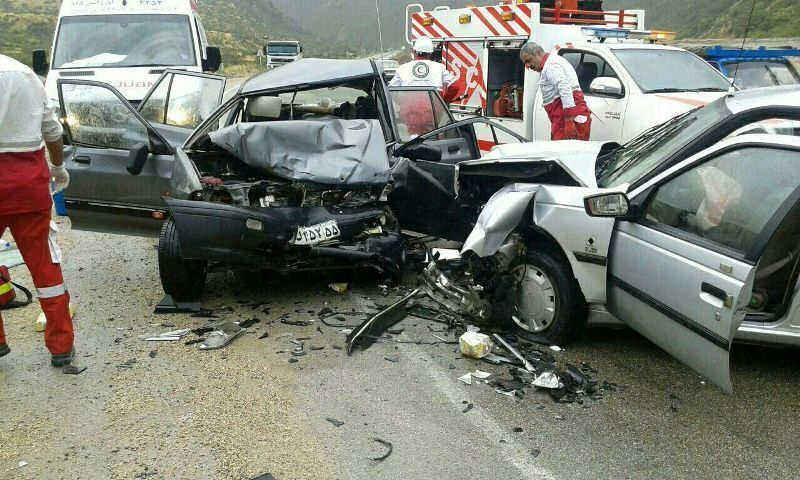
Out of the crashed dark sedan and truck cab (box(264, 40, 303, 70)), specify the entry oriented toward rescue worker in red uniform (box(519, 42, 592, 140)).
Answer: the truck cab

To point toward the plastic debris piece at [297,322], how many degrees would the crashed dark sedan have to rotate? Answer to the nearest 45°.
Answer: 0° — it already faces it

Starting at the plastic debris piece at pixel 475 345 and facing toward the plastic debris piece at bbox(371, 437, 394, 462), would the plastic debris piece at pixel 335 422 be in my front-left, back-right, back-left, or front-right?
front-right

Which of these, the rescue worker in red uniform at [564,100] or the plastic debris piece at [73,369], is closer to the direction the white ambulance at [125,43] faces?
the plastic debris piece

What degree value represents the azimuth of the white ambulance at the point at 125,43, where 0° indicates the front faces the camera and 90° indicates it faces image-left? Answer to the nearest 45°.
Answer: approximately 0°

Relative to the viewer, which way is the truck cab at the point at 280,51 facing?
toward the camera

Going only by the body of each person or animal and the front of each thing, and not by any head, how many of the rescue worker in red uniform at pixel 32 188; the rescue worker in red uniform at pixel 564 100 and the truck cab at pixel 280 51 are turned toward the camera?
1

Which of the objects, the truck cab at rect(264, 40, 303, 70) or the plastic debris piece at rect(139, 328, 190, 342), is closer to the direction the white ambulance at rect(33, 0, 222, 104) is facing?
the plastic debris piece

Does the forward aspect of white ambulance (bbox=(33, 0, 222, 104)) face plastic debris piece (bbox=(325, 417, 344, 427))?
yes

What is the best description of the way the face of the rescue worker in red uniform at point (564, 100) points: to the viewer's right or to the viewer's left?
to the viewer's left
